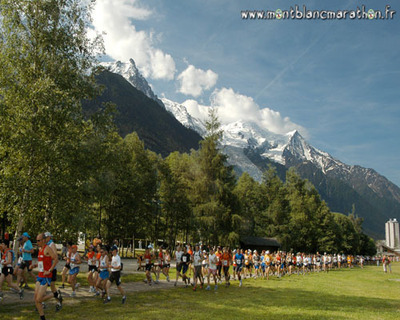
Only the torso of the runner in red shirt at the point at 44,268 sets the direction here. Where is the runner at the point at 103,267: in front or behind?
behind

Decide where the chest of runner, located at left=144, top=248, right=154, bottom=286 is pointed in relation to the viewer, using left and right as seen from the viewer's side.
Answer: facing the viewer and to the left of the viewer

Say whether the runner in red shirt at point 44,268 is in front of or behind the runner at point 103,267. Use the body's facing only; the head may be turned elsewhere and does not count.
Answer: in front

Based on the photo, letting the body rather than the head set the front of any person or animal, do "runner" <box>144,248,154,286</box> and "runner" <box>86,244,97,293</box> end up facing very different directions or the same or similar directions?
same or similar directions

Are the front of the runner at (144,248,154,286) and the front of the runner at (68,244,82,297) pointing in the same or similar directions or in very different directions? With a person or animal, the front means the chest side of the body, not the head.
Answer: same or similar directions

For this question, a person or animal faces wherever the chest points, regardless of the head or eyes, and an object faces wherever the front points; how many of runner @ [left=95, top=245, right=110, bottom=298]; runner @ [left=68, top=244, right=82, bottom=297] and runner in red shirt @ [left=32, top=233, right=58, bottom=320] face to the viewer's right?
0

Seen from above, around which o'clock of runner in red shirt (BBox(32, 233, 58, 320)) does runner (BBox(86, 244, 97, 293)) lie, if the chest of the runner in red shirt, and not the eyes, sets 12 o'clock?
The runner is roughly at 5 o'clock from the runner in red shirt.

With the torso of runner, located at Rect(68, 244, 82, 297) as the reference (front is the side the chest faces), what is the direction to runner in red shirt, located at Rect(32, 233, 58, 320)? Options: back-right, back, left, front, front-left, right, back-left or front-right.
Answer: front-left

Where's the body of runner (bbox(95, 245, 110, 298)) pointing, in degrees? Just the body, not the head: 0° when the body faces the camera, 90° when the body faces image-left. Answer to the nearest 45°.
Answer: approximately 45°

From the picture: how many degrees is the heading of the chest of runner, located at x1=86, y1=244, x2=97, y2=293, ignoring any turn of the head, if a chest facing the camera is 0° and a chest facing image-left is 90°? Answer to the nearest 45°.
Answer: approximately 45°
